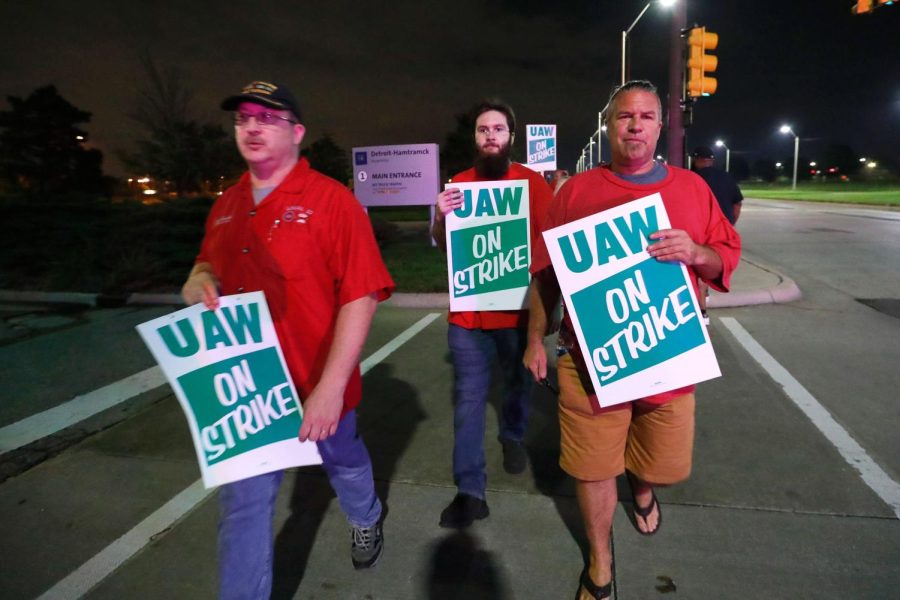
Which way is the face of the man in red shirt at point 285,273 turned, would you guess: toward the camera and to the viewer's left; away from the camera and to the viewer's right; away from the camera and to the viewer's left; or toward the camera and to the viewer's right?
toward the camera and to the viewer's left

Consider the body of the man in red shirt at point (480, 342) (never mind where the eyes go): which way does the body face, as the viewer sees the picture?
toward the camera

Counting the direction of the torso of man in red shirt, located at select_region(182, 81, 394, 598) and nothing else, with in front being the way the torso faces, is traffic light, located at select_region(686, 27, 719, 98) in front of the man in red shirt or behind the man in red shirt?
behind

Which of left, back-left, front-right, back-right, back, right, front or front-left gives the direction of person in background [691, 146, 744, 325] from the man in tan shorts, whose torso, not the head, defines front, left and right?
back

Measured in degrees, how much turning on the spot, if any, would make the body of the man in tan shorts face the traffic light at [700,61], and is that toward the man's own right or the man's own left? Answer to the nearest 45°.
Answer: approximately 180°

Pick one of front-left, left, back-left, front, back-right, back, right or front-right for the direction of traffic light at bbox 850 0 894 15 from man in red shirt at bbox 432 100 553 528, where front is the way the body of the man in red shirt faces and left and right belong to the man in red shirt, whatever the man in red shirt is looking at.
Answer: back-left

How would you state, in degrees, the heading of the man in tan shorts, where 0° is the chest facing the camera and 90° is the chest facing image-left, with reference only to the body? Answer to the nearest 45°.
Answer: approximately 0°

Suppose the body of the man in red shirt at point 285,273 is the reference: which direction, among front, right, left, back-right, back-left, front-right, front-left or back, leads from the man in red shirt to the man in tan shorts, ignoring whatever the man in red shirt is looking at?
back-left

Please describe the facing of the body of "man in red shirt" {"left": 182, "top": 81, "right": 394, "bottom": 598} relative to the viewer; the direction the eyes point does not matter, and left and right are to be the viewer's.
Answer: facing the viewer and to the left of the viewer

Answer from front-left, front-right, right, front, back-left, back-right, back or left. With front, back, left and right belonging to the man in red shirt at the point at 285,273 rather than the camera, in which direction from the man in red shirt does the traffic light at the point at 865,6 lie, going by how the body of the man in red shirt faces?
back
